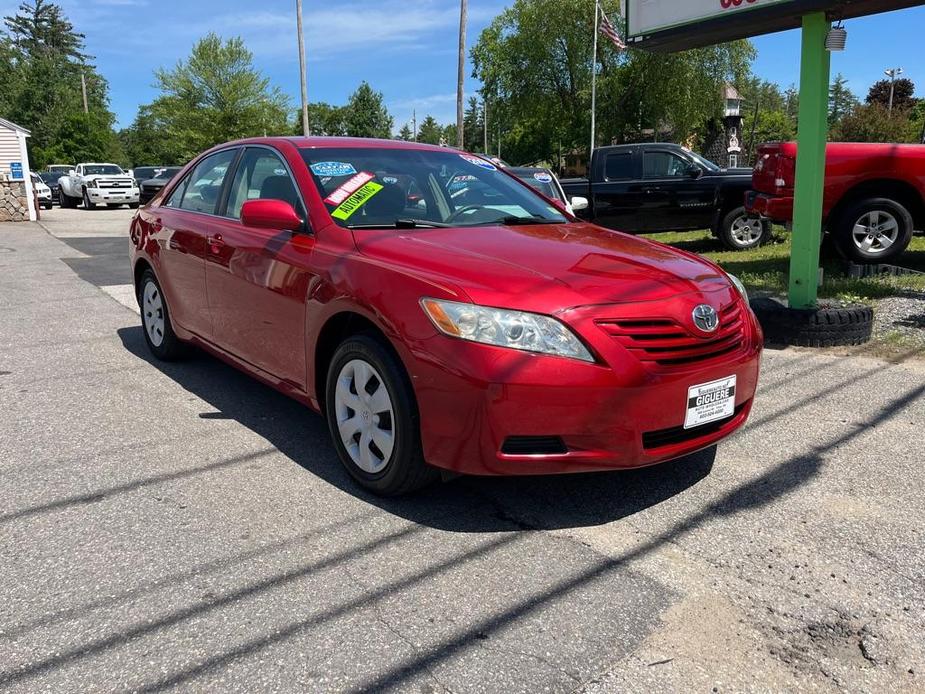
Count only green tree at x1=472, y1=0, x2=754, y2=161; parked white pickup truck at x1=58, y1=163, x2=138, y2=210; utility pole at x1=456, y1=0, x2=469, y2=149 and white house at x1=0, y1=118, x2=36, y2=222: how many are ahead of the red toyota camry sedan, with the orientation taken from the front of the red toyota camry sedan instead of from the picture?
0

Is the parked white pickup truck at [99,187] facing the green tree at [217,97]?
no

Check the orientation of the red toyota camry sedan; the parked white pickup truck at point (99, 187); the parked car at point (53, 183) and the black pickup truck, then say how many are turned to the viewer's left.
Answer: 0

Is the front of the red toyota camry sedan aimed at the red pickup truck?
no

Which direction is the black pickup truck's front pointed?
to the viewer's right

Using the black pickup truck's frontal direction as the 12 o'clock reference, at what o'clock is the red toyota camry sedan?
The red toyota camry sedan is roughly at 3 o'clock from the black pickup truck.

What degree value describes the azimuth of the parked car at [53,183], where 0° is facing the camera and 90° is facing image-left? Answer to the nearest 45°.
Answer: approximately 315°

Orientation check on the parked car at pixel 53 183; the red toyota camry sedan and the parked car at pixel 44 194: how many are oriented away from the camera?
0

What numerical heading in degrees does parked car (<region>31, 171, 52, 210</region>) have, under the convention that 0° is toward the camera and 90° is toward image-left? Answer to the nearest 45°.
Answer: approximately 315°

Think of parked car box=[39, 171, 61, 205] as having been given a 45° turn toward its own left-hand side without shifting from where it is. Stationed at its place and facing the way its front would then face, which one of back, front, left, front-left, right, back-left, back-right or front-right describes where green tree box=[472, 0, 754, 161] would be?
front

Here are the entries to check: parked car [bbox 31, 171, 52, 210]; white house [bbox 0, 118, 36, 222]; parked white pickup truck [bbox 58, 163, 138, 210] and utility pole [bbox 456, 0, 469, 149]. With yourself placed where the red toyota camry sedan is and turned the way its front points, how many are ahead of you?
0

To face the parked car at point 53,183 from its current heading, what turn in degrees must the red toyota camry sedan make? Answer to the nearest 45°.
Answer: approximately 180°

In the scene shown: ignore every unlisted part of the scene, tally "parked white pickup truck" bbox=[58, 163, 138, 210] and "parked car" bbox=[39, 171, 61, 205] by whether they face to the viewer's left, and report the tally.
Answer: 0

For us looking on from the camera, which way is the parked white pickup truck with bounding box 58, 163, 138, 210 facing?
facing the viewer and to the right of the viewer

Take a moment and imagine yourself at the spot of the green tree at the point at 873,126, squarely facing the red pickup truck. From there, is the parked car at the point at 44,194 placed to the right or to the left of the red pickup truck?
right

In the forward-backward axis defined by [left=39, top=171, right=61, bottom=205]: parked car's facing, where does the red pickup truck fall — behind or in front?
in front

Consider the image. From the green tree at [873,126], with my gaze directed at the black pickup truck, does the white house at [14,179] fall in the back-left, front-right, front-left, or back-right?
front-right
